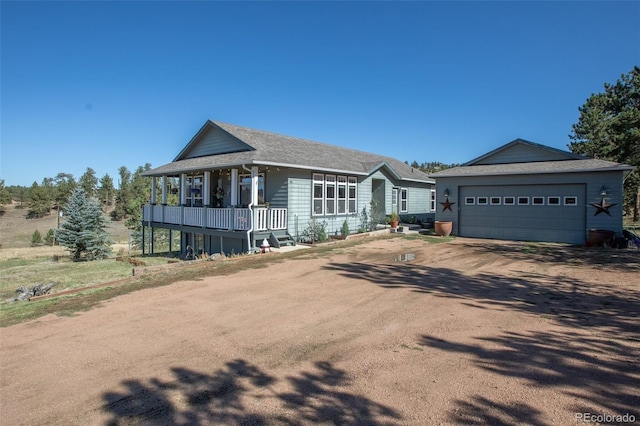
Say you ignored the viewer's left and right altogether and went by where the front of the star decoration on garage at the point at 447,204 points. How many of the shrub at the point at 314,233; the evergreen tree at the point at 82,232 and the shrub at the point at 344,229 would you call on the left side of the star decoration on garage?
0

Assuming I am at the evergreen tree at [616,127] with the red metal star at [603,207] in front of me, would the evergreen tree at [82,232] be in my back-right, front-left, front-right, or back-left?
front-right

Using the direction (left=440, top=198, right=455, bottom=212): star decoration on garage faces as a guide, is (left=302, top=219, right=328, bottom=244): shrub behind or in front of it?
in front

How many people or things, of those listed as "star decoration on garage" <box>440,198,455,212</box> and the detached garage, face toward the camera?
2

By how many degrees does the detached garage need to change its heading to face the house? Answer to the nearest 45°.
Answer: approximately 45° to its right

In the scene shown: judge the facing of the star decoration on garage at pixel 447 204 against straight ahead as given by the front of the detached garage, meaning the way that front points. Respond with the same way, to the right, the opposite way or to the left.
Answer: the same way

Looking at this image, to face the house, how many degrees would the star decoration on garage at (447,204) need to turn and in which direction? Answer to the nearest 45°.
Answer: approximately 45° to its right

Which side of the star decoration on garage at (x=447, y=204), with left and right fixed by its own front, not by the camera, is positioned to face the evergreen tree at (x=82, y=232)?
right

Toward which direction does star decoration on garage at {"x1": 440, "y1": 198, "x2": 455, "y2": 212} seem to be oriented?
toward the camera

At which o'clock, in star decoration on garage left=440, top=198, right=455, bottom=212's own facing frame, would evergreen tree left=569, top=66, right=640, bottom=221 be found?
The evergreen tree is roughly at 8 o'clock from the star decoration on garage.

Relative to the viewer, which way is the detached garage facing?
toward the camera
